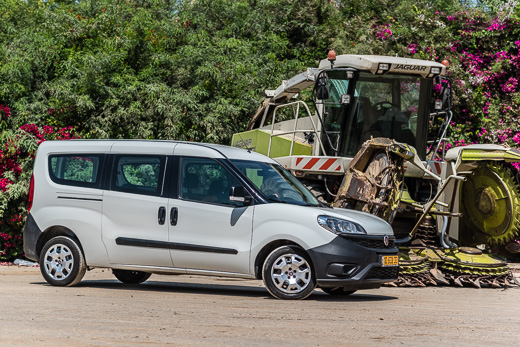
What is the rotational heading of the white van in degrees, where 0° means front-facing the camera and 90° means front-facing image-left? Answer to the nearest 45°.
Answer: approximately 315°
